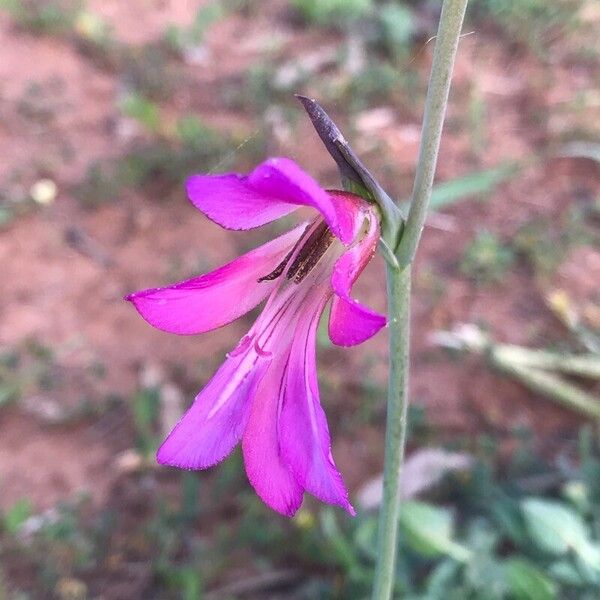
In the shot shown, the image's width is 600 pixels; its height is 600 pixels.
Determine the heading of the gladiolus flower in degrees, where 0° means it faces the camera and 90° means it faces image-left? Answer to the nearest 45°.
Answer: approximately 45°

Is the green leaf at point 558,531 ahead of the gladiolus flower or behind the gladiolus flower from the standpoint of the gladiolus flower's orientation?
behind

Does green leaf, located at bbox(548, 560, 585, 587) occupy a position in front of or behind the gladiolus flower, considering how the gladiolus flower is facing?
behind
